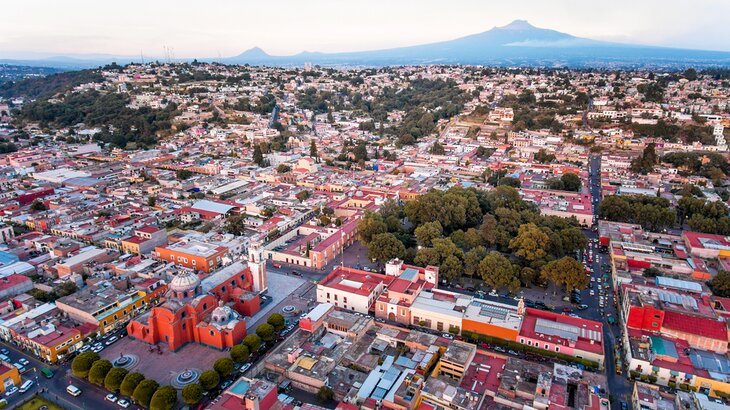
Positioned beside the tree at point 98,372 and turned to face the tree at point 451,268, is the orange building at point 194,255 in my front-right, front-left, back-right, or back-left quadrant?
front-left

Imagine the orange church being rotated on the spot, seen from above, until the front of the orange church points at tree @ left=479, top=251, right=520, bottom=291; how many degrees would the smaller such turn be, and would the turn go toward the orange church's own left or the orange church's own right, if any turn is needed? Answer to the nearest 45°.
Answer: approximately 45° to the orange church's own right

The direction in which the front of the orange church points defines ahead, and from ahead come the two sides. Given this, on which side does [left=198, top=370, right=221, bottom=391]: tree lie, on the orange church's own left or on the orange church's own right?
on the orange church's own right

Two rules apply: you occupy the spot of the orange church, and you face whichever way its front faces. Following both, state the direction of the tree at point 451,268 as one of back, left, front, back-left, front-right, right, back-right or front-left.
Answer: front-right

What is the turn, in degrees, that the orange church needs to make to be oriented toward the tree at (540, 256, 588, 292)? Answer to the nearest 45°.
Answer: approximately 45° to its right

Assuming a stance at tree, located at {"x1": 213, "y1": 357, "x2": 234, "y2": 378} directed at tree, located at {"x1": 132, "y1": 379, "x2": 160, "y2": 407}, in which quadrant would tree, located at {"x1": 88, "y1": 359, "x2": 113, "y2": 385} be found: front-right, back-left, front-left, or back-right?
front-right

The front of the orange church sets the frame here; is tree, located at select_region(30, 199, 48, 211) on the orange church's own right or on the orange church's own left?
on the orange church's own left

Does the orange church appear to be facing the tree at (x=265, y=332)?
no

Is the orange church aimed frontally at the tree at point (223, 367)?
no

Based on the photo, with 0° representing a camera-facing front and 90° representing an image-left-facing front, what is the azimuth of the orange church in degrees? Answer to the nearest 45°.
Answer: approximately 225°

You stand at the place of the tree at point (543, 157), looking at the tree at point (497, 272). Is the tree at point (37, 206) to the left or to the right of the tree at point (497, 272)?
right

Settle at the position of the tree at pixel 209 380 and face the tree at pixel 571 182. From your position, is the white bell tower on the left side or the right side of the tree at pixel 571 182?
left
